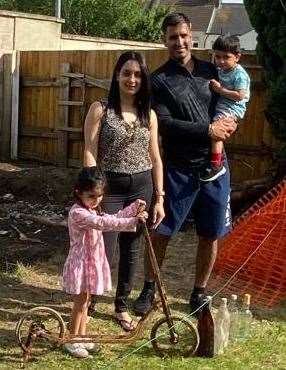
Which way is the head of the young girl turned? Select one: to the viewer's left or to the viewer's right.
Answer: to the viewer's right

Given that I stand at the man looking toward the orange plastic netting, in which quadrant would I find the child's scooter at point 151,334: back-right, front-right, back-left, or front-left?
back-right

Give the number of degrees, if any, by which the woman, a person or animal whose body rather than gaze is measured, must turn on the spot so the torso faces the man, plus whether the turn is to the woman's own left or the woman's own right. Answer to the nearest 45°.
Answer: approximately 135° to the woman's own left

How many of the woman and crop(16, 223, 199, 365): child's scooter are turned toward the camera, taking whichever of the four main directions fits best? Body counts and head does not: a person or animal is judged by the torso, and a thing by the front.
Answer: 1

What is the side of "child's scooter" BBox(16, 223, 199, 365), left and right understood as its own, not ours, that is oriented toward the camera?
right

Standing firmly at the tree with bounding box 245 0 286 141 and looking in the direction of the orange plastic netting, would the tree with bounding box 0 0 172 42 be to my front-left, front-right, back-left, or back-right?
back-right

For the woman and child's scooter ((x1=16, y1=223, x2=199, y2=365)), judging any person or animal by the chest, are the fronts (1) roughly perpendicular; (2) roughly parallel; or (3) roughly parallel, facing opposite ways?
roughly perpendicular

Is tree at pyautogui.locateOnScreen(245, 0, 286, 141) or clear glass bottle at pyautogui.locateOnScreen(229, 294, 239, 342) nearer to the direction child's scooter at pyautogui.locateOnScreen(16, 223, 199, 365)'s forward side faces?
the clear glass bottle

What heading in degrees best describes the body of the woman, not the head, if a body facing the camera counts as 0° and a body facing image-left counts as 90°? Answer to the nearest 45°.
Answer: approximately 0°

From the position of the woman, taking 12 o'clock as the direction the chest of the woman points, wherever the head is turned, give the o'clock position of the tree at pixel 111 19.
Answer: The tree is roughly at 6 o'clock from the woman.

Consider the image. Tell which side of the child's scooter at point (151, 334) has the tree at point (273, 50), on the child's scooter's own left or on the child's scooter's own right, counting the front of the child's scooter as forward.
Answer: on the child's scooter's own left
